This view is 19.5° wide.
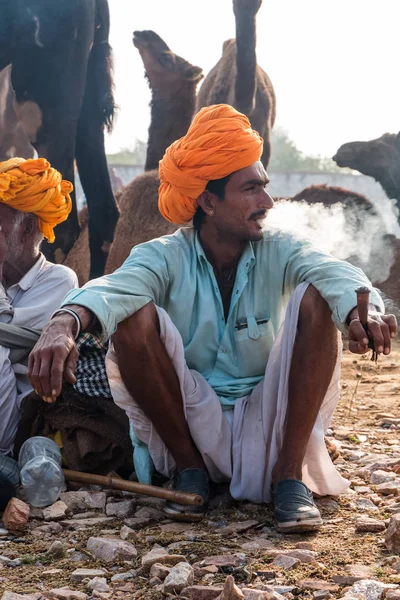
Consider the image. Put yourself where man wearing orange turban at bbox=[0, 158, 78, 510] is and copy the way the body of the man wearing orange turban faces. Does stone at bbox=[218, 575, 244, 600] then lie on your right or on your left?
on your left

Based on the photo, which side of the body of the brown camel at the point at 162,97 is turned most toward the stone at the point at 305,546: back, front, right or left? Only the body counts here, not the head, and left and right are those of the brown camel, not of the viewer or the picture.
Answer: left

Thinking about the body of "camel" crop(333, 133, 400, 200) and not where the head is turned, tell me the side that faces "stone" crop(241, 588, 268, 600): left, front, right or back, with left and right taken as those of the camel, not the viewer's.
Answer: left

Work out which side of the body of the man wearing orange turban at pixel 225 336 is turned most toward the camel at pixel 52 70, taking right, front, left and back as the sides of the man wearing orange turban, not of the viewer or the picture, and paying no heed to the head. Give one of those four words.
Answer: back

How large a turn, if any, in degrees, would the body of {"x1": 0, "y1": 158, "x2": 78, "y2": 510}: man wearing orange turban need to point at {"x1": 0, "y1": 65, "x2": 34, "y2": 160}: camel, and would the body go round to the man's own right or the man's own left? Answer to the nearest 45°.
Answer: approximately 135° to the man's own right

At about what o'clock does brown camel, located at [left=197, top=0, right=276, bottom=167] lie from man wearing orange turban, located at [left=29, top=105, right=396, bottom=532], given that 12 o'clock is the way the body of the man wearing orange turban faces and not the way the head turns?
The brown camel is roughly at 6 o'clock from the man wearing orange turban.

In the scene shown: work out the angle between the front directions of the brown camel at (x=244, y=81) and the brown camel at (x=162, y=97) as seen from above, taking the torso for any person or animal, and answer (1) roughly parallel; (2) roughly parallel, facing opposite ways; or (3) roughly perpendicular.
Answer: roughly perpendicular

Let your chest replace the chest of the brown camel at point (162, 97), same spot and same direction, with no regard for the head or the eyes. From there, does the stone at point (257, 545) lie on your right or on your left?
on your left
